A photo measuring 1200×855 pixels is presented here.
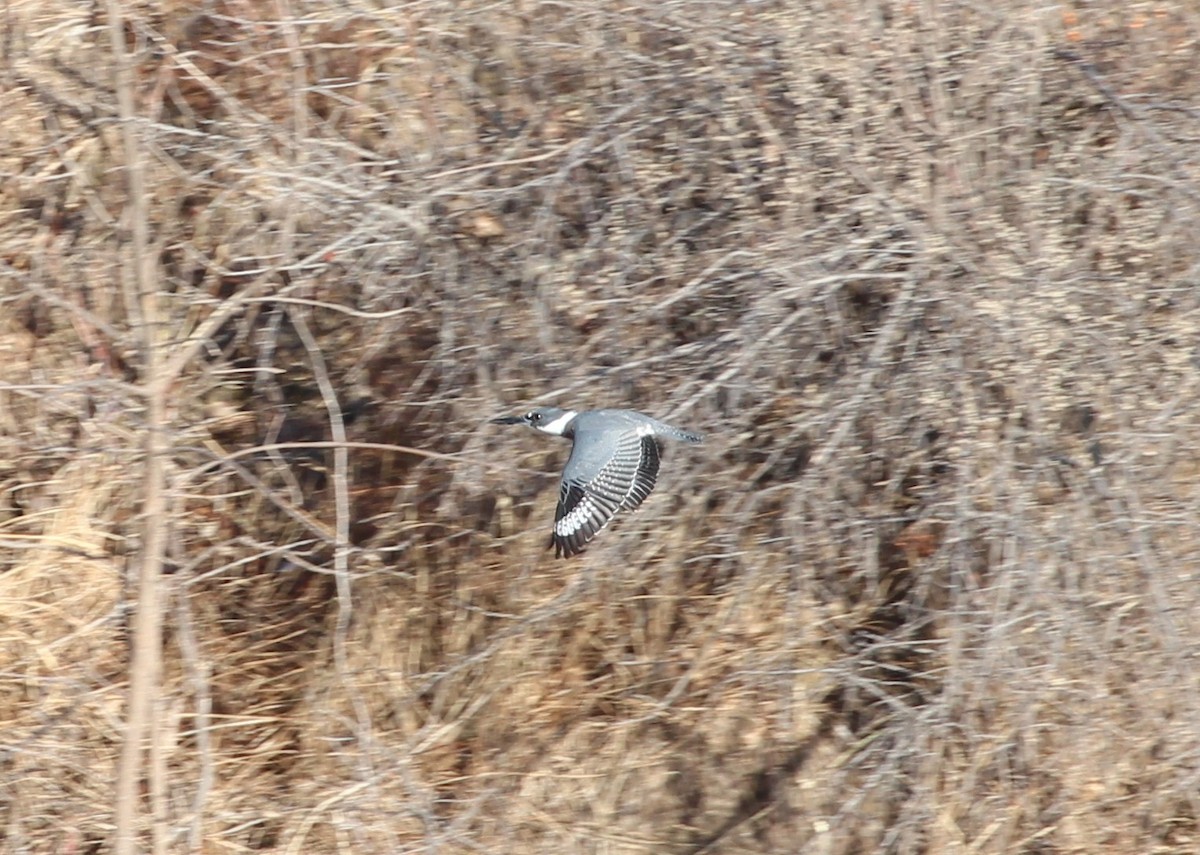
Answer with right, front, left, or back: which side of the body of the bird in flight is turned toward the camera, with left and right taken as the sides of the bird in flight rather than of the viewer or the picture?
left
